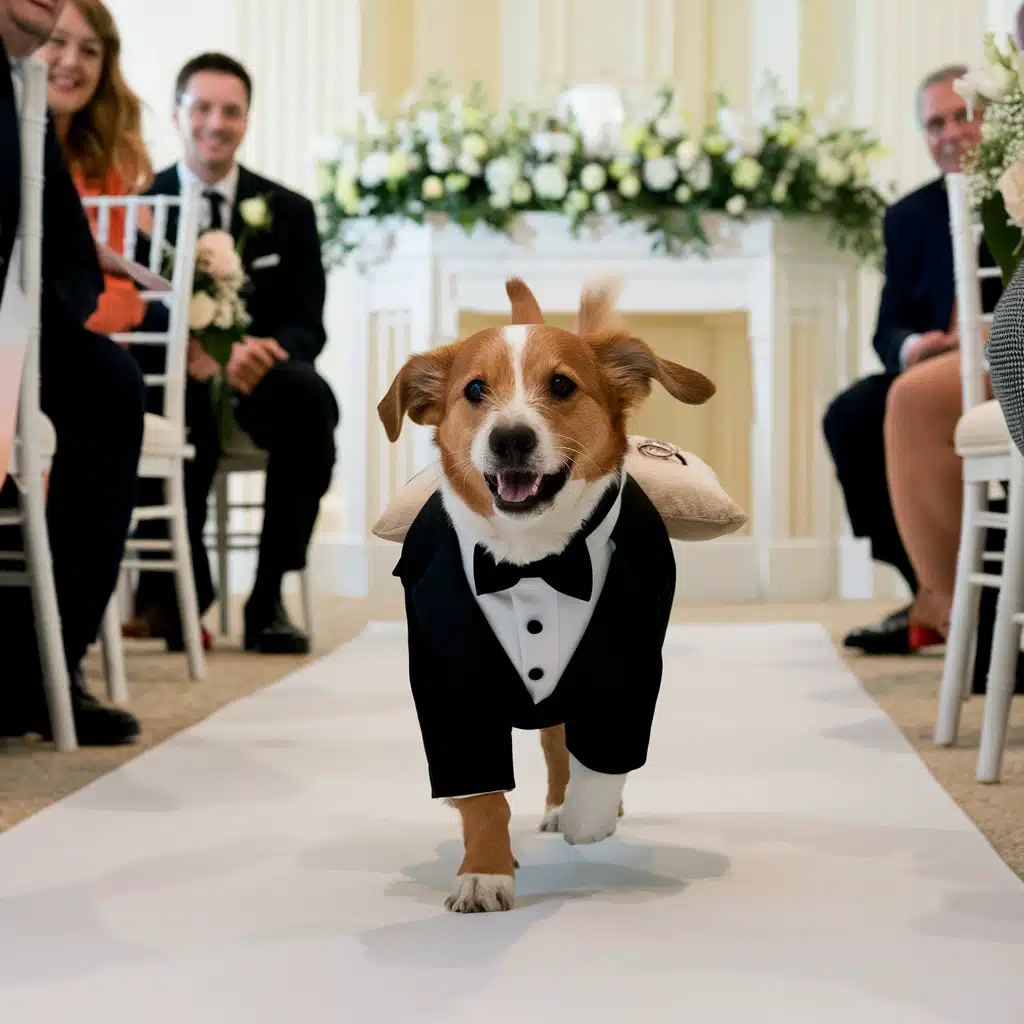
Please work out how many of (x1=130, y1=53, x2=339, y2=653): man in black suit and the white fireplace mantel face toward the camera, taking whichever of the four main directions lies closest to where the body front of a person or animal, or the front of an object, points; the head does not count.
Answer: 2

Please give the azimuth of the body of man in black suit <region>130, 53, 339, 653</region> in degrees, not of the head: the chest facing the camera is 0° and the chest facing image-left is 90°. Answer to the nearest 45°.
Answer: approximately 0°

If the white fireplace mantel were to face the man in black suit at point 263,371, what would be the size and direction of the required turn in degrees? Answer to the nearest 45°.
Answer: approximately 45° to its right

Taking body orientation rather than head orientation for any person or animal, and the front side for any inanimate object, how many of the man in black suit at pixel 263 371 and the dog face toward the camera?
2

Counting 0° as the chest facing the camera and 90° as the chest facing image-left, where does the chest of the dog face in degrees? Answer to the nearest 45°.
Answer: approximately 0°
